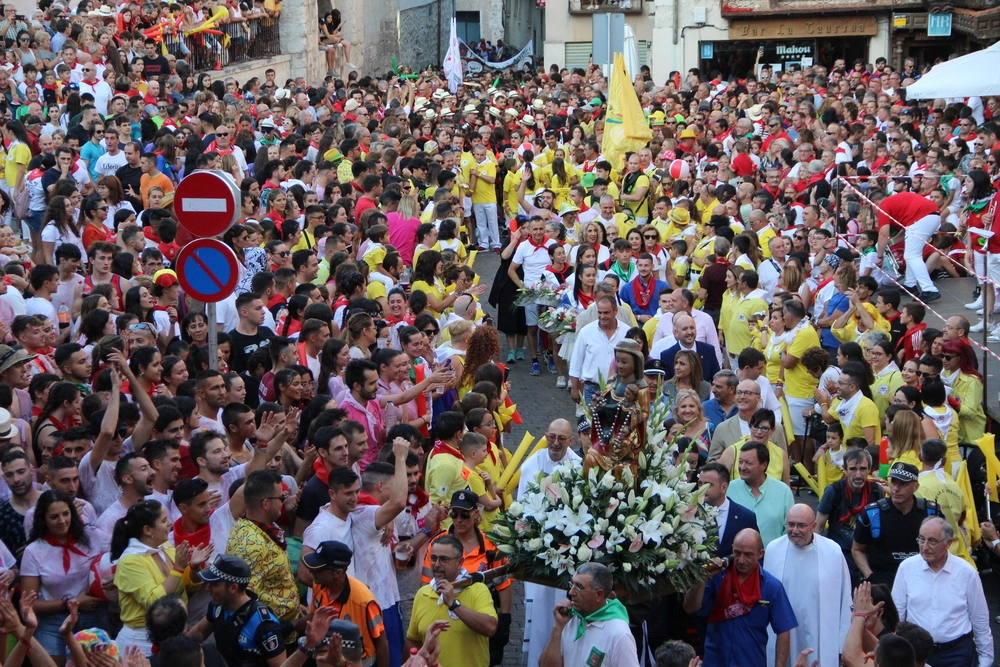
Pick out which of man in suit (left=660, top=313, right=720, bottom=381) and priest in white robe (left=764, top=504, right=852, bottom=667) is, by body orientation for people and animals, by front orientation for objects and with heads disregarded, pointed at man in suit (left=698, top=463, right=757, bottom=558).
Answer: man in suit (left=660, top=313, right=720, bottom=381)

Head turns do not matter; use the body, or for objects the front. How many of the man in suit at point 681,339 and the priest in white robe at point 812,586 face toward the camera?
2

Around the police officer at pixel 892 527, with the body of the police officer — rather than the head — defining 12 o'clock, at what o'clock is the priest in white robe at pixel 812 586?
The priest in white robe is roughly at 1 o'clock from the police officer.

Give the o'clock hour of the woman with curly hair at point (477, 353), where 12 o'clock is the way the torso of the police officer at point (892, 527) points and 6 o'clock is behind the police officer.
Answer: The woman with curly hair is roughly at 4 o'clock from the police officer.

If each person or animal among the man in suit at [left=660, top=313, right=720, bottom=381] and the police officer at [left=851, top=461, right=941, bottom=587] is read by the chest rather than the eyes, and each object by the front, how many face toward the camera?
2

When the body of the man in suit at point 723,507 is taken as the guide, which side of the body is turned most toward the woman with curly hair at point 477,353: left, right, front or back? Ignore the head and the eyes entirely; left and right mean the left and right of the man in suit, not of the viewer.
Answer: right

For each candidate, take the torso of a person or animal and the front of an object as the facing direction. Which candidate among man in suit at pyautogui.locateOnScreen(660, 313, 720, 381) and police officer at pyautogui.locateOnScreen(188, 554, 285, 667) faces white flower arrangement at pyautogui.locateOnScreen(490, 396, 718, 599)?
the man in suit

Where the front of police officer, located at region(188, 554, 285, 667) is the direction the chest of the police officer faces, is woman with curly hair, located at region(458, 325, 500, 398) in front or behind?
behind

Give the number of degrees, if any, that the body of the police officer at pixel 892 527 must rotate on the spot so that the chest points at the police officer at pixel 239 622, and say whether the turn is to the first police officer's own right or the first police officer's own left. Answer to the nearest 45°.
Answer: approximately 45° to the first police officer's own right

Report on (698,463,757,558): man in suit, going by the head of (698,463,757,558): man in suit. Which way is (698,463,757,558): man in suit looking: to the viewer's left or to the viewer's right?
to the viewer's left

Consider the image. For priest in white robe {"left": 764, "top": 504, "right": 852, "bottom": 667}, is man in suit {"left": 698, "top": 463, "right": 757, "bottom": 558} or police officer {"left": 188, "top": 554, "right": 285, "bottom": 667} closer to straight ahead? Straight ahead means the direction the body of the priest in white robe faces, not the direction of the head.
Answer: the police officer
